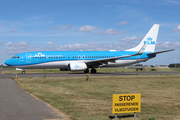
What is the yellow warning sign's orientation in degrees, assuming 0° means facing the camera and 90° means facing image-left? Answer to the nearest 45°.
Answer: approximately 0°

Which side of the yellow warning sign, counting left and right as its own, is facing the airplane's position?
back
